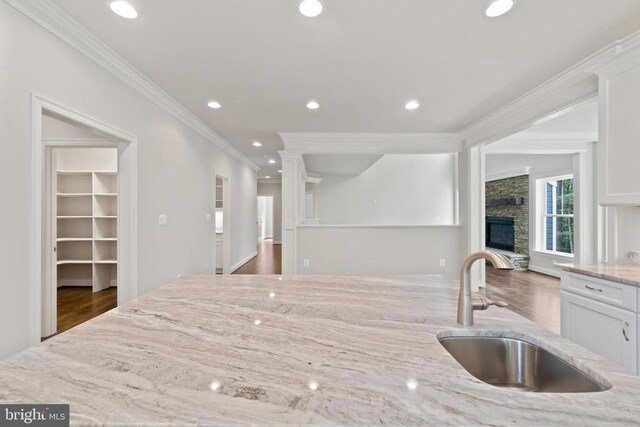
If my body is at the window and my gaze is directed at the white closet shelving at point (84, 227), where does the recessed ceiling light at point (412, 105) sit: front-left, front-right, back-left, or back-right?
front-left

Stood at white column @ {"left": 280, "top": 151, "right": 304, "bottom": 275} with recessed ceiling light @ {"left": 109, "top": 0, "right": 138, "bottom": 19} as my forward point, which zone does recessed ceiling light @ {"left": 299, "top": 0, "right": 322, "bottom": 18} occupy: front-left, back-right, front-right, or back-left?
front-left

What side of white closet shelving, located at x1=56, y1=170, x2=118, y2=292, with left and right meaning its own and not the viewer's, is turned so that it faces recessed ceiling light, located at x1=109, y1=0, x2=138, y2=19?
front

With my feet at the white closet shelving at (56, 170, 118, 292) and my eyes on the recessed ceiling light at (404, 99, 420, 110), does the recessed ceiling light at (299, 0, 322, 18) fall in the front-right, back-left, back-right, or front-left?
front-right

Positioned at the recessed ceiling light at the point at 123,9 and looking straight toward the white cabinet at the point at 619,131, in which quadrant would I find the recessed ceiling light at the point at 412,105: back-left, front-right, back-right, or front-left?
front-left

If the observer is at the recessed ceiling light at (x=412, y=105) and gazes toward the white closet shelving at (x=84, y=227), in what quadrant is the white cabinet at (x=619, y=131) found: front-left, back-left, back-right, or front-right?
back-left

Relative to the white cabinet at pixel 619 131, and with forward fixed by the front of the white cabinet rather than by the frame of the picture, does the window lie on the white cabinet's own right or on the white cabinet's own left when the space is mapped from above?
on the white cabinet's own right

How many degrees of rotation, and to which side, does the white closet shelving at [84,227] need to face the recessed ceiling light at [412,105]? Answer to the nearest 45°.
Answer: approximately 45° to its left

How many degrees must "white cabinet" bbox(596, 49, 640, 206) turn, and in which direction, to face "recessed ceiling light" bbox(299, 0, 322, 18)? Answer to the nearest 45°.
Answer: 0° — it already faces it

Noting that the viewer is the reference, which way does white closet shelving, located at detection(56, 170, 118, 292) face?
facing the viewer

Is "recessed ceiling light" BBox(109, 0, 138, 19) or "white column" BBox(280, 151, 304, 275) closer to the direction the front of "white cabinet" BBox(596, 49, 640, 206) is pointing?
the recessed ceiling light

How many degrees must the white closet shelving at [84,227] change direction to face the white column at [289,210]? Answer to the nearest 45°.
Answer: approximately 45° to its left

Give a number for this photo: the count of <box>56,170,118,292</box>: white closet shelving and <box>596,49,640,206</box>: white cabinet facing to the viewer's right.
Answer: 0
